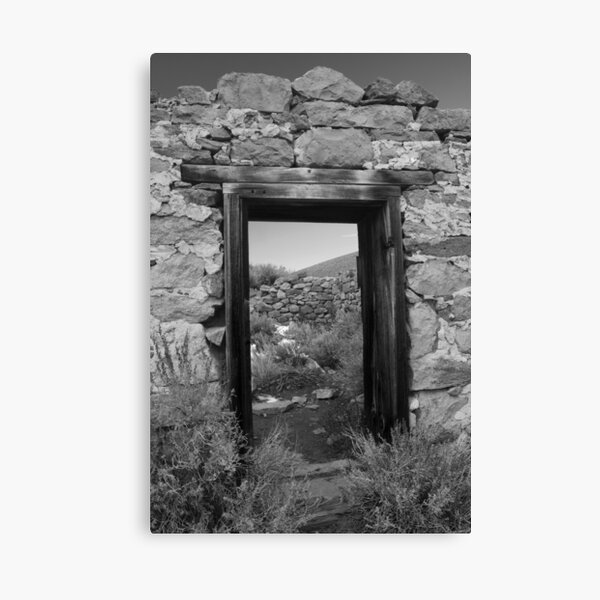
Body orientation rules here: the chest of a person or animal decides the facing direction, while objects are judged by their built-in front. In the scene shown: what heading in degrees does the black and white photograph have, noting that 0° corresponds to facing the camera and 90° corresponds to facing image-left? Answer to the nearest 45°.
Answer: approximately 0°
